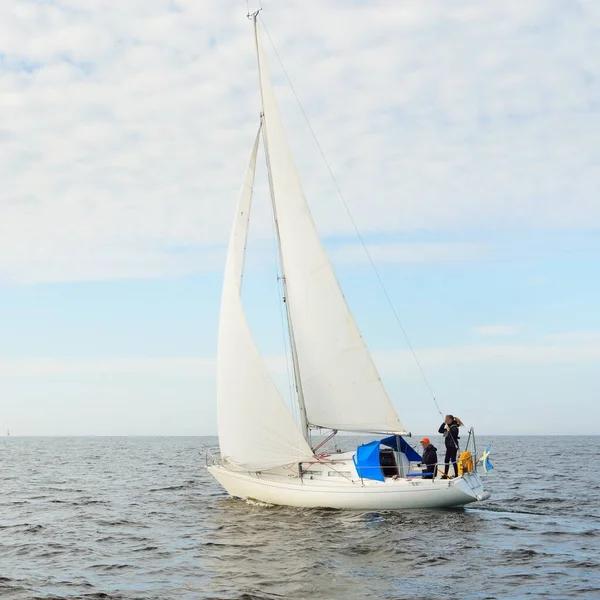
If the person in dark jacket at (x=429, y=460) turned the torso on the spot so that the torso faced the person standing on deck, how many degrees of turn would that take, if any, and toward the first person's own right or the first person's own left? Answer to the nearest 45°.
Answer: approximately 135° to the first person's own right

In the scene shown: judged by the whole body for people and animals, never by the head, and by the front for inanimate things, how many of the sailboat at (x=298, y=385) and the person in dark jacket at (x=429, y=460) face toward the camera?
0

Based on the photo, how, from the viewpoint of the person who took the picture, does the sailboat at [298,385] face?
facing away from the viewer and to the left of the viewer

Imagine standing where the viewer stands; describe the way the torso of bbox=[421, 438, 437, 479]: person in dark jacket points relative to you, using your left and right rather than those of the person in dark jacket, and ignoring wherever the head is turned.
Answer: facing to the left of the viewer
